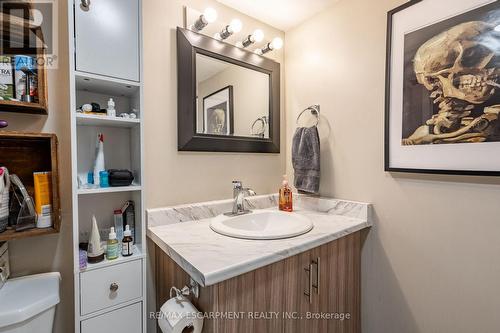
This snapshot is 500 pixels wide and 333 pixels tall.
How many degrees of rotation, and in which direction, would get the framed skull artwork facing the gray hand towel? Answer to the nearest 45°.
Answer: approximately 45° to its right

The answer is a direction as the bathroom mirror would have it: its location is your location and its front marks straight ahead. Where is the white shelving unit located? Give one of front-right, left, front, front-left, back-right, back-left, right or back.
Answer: right

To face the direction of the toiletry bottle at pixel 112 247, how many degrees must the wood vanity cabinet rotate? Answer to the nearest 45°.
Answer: approximately 135° to its right

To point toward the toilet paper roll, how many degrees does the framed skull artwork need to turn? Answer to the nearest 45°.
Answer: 0° — it already faces it
